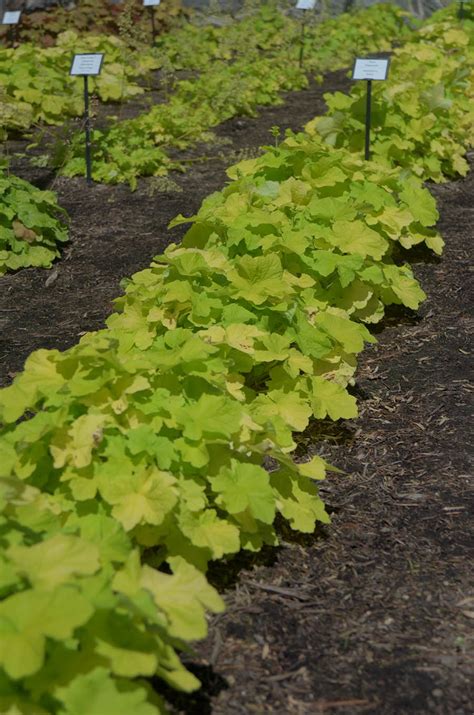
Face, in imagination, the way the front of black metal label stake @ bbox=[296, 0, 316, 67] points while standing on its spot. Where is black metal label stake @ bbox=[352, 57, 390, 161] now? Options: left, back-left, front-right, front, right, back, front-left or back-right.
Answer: front

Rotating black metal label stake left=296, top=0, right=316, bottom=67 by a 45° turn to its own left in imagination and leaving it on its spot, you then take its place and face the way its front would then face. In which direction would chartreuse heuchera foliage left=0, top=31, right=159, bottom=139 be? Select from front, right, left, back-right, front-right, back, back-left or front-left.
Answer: right

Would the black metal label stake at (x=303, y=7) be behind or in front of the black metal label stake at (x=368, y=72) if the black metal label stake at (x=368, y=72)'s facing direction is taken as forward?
behind

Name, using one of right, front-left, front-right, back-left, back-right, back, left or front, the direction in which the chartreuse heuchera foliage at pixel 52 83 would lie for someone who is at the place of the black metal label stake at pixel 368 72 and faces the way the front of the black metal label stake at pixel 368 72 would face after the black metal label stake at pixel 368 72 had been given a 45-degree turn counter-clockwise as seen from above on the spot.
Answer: back

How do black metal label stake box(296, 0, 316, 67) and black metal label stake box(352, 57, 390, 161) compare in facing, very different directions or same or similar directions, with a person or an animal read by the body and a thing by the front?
same or similar directions

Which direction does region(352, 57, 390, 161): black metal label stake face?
toward the camera

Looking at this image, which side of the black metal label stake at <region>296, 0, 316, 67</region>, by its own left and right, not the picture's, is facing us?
front

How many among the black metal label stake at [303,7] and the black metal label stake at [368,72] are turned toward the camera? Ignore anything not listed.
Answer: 2

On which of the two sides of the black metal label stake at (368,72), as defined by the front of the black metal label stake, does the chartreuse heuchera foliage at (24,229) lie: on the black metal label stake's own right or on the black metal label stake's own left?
on the black metal label stake's own right

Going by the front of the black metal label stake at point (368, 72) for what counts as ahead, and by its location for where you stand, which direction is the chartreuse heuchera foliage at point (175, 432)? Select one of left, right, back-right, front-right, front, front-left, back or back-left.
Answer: front
